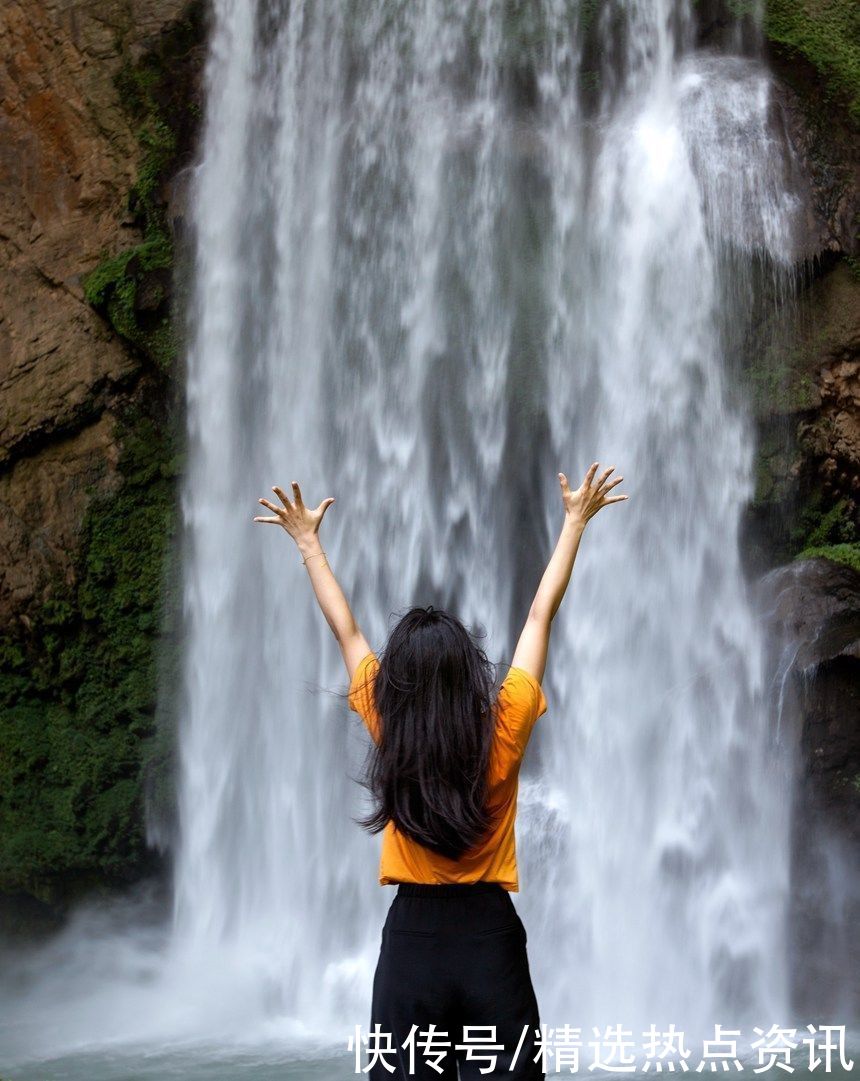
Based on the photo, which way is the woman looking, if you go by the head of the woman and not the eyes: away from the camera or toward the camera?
away from the camera

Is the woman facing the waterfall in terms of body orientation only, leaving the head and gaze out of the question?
yes

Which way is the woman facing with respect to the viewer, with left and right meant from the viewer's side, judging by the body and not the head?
facing away from the viewer
